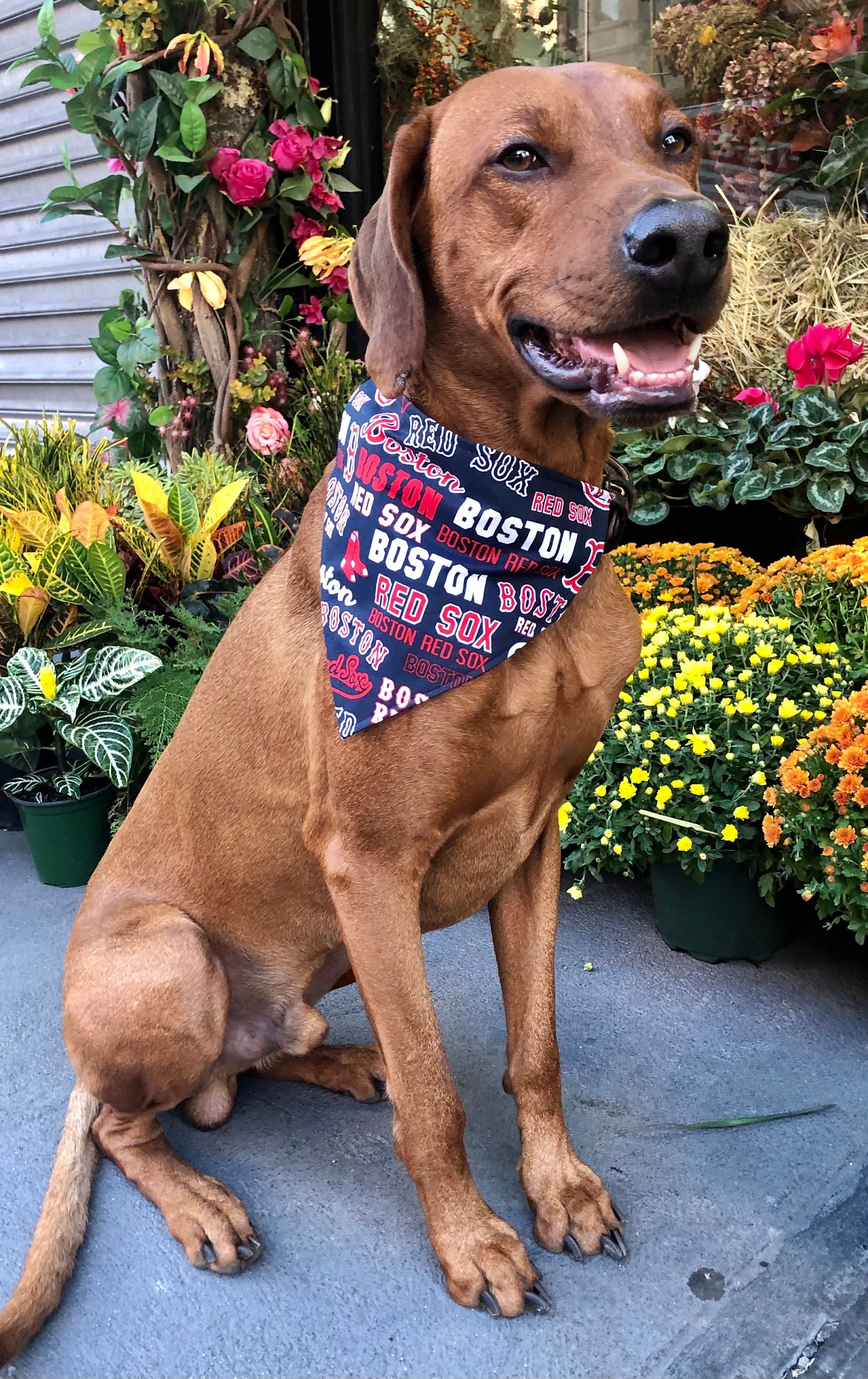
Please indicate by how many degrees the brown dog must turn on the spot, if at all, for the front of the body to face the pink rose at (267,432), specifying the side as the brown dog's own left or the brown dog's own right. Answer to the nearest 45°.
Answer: approximately 135° to the brown dog's own left

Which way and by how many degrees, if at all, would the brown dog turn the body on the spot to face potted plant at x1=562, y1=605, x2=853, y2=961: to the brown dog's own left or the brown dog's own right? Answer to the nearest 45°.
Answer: approximately 90° to the brown dog's own left

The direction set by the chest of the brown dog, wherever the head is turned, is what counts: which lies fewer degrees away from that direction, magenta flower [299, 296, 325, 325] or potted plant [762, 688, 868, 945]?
the potted plant

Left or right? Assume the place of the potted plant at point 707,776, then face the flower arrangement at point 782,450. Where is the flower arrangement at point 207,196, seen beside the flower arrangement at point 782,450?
left

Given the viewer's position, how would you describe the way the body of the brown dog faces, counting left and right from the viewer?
facing the viewer and to the right of the viewer

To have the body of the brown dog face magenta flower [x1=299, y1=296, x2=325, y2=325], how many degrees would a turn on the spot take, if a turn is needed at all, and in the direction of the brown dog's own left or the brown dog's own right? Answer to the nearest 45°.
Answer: approximately 135° to the brown dog's own left

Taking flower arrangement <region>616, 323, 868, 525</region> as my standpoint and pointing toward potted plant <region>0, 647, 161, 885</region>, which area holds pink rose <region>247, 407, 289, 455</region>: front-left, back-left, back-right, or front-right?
front-right

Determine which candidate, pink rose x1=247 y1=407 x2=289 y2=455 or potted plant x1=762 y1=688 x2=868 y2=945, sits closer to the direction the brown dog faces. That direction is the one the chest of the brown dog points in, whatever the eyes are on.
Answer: the potted plant
